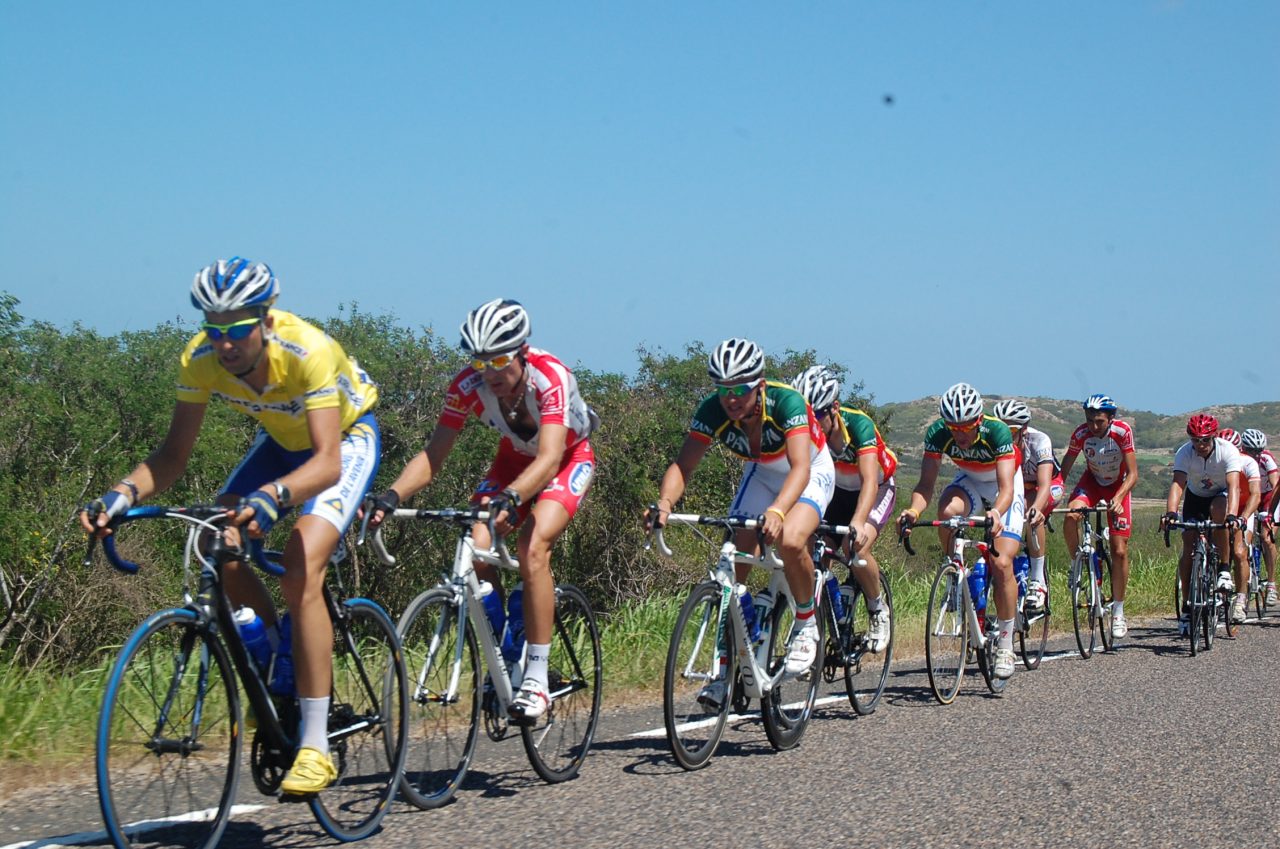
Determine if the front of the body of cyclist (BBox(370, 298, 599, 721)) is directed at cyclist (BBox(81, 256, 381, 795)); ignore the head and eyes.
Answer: yes

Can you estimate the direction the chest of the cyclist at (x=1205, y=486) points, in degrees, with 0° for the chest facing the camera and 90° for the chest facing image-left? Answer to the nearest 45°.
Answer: approximately 0°

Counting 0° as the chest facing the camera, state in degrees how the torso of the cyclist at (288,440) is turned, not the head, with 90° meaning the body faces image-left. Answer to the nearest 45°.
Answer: approximately 45°

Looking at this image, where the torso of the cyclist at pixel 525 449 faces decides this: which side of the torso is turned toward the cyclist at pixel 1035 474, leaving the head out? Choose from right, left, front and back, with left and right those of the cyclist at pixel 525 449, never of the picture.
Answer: back

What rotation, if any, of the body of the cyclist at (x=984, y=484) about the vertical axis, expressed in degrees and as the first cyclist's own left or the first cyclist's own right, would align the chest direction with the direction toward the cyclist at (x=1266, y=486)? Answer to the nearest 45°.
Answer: approximately 180°

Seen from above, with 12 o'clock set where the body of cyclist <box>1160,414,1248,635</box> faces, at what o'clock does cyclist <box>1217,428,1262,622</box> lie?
cyclist <box>1217,428,1262,622</box> is roughly at 7 o'clock from cyclist <box>1160,414,1248,635</box>.

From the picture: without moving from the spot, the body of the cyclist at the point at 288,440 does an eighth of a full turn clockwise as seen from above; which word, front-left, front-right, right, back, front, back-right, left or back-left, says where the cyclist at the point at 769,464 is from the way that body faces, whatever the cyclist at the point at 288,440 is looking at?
back-right

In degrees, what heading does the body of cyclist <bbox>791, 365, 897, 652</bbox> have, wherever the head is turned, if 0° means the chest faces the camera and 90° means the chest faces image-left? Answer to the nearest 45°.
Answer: approximately 45°

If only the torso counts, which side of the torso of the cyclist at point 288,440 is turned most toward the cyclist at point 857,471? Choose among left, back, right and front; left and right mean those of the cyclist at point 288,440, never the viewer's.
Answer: back
